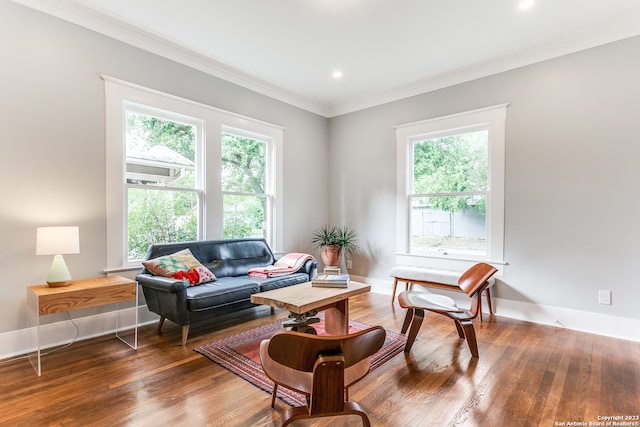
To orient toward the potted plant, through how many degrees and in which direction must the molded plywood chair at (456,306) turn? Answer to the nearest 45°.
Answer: approximately 45° to its right

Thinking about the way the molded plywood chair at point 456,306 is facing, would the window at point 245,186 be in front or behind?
in front

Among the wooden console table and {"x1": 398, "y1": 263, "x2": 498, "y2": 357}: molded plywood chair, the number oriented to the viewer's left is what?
1

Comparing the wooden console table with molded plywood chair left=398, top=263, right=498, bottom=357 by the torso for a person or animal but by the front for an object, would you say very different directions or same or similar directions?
very different directions

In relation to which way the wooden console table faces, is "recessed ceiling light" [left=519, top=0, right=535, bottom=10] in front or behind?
in front

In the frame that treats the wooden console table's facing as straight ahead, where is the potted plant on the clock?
The potted plant is roughly at 10 o'clock from the wooden console table.

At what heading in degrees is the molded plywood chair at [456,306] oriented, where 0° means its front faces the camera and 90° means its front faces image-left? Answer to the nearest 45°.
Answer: approximately 90°

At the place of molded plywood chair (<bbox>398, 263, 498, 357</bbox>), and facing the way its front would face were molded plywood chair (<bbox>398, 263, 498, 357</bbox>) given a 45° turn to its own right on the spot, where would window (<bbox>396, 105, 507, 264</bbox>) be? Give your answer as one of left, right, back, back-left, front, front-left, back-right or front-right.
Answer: front-right

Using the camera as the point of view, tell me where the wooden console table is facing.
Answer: facing the viewer and to the right of the viewer

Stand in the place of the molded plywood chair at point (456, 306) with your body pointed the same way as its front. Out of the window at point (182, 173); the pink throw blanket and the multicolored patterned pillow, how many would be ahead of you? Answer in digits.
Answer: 3

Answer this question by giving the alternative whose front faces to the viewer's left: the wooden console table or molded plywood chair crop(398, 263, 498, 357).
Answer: the molded plywood chair

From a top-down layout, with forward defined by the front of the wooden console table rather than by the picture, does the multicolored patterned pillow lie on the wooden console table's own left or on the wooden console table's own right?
on the wooden console table's own left

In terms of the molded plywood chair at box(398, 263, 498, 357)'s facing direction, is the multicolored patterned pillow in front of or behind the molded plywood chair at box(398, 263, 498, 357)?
in front

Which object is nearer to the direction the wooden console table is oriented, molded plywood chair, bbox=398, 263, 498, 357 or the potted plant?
the molded plywood chair

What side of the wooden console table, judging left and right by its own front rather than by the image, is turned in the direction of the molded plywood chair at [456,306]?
front
